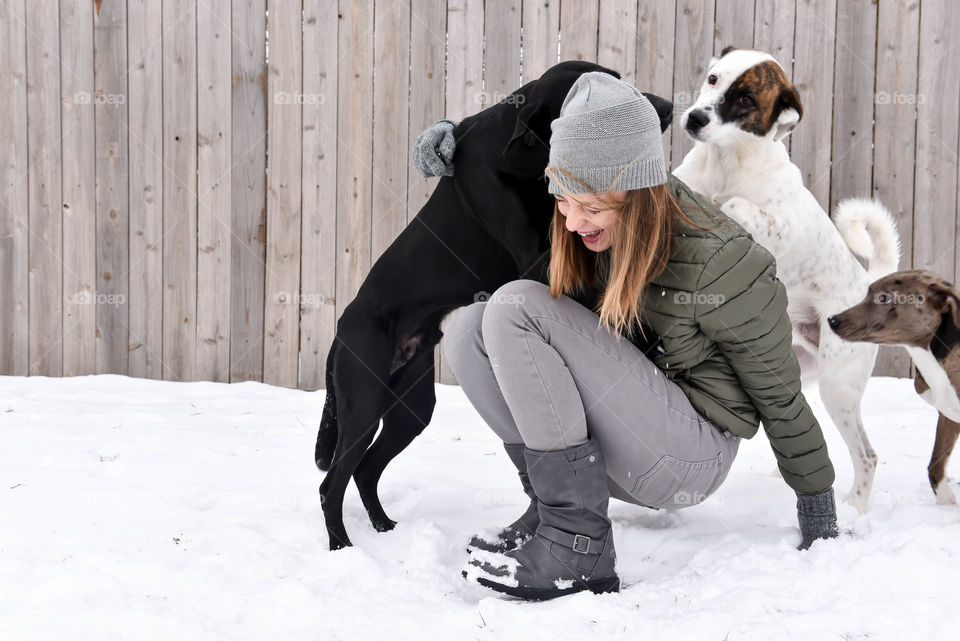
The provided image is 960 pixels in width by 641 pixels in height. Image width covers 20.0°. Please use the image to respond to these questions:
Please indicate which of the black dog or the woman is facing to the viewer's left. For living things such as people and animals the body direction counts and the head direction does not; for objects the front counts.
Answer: the woman

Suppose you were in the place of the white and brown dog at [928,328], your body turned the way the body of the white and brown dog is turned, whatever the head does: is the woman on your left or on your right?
on your left

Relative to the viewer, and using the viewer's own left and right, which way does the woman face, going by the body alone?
facing to the left of the viewer

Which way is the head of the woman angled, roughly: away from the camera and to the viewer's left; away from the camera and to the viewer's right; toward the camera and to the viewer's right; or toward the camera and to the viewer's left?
toward the camera and to the viewer's left

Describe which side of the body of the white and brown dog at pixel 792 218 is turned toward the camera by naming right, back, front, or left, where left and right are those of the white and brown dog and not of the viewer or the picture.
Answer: left

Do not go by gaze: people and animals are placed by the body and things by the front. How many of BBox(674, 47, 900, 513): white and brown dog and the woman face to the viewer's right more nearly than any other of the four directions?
0

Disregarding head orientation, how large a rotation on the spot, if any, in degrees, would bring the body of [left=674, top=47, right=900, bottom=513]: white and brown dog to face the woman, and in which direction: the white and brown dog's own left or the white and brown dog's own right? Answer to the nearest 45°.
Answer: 0° — it already faces them

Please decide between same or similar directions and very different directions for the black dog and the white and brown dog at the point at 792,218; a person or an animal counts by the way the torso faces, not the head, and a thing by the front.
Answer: very different directions

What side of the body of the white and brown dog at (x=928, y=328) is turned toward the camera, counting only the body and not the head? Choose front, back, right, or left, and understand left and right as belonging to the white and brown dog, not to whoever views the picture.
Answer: left

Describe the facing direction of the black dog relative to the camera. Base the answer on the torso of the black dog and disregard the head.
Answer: to the viewer's right

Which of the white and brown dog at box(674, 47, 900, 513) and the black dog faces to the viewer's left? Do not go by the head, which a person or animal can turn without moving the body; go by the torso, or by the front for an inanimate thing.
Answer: the white and brown dog
